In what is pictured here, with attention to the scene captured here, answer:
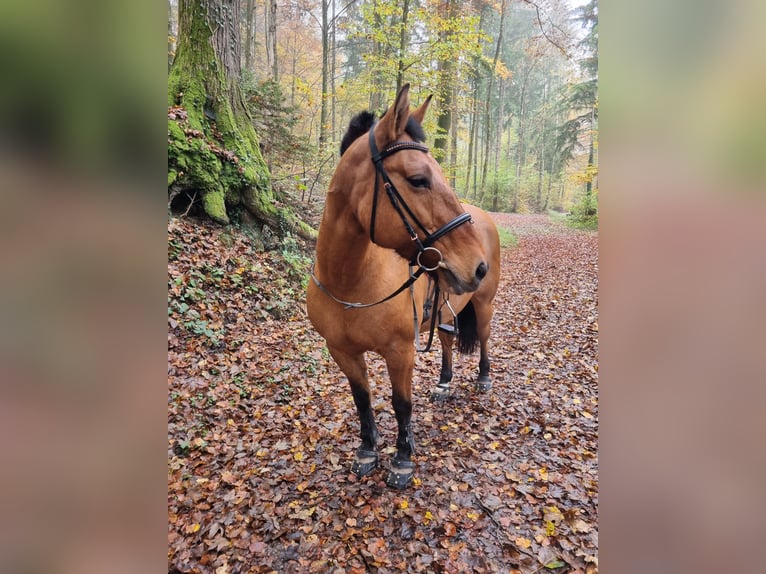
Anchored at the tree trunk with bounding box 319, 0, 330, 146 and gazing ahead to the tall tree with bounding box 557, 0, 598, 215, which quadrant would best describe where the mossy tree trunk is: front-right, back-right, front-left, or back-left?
back-right

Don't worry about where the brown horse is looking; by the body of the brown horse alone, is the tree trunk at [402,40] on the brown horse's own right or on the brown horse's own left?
on the brown horse's own right

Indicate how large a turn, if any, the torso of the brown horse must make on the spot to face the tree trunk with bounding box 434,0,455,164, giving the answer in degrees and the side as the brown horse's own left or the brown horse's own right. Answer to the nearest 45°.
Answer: approximately 135° to the brown horse's own right

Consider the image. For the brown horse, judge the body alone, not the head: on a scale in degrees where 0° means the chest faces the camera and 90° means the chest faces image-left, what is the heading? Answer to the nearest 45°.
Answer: approximately 45°

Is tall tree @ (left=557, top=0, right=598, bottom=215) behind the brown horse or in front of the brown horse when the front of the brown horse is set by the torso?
behind

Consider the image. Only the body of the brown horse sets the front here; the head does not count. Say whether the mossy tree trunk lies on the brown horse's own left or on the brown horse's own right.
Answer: on the brown horse's own right

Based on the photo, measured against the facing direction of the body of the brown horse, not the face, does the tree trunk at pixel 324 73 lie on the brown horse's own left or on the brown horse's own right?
on the brown horse's own right
